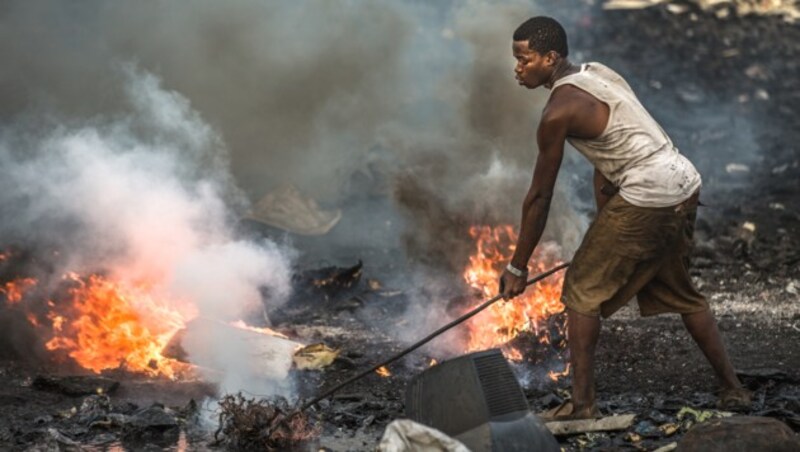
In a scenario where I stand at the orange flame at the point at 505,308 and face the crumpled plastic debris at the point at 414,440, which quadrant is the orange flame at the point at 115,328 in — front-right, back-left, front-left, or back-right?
front-right

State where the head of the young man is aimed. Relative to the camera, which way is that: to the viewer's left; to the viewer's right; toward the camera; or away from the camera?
to the viewer's left

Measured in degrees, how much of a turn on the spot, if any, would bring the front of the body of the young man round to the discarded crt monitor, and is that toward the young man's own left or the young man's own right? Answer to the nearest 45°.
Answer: approximately 45° to the young man's own left

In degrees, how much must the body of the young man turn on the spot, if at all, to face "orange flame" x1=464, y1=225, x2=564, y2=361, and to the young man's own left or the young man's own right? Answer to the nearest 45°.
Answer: approximately 45° to the young man's own right

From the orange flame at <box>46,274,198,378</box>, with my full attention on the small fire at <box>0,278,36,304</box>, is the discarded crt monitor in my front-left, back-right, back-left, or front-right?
back-left

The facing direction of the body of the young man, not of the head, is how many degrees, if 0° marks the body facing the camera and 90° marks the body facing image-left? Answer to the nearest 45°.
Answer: approximately 90°

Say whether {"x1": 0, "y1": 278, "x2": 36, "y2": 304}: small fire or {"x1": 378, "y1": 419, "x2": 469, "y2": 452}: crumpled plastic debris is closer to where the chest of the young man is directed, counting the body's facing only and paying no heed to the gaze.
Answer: the small fire

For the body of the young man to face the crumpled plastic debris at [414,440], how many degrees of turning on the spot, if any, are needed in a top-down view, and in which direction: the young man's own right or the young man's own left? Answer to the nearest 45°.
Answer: approximately 45° to the young man's own left

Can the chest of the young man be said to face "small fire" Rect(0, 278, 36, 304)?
yes

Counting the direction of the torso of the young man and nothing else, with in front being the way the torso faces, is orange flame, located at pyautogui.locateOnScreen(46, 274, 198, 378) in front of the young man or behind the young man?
in front

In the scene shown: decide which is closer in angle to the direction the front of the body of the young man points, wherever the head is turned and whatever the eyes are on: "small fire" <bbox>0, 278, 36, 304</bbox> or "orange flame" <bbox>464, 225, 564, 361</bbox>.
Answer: the small fire

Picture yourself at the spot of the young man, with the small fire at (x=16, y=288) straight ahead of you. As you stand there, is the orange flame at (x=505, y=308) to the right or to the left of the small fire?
right
